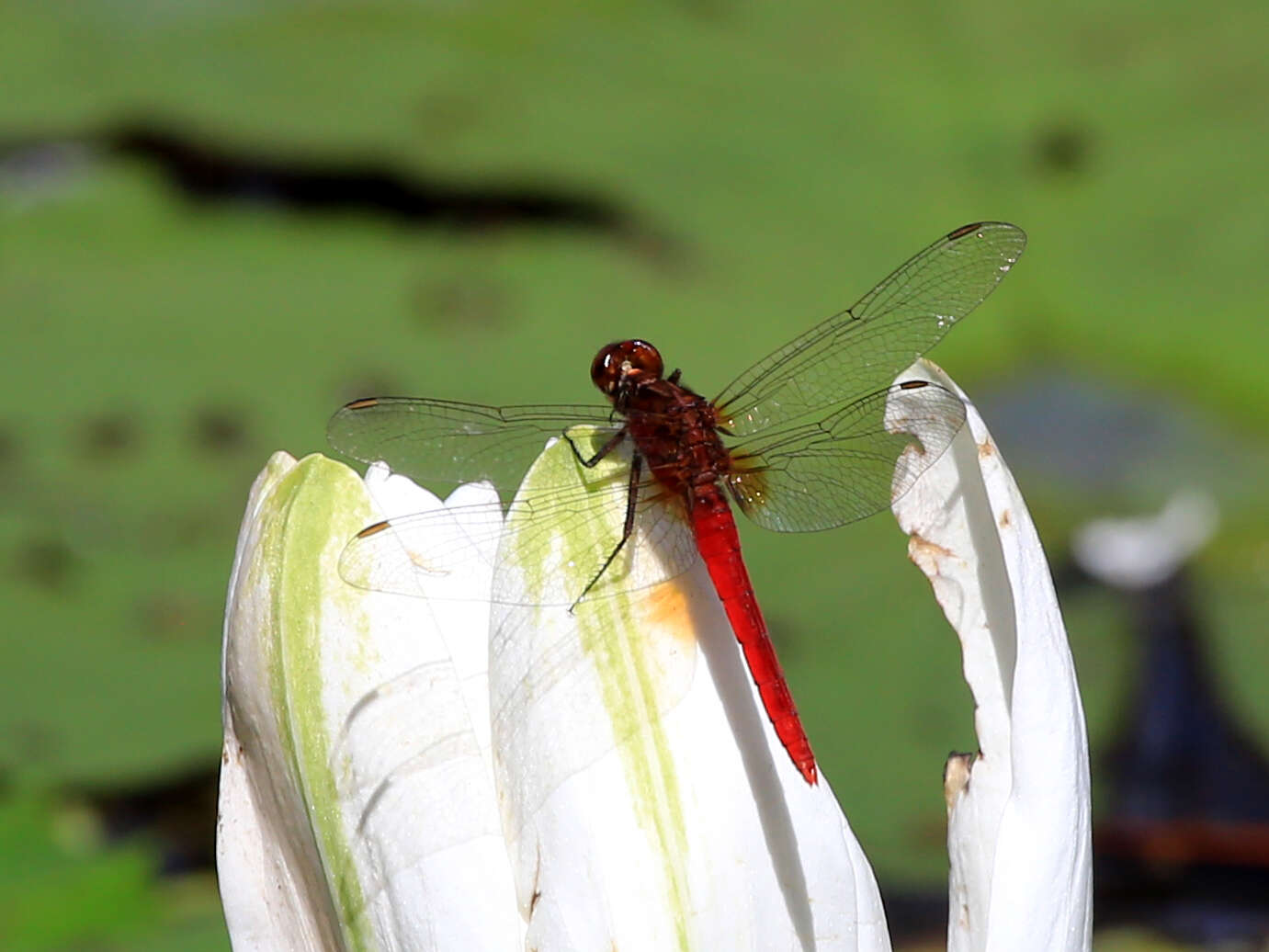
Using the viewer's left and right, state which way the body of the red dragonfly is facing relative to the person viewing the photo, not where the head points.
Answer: facing away from the viewer and to the left of the viewer
